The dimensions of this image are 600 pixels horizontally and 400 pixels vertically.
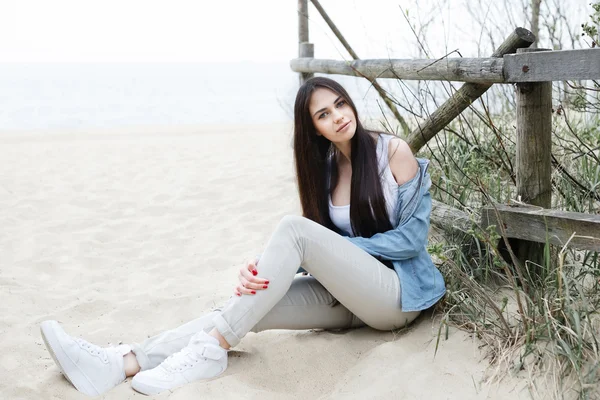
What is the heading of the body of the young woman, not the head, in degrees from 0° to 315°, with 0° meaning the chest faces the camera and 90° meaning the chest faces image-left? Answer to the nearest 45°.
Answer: approximately 45°

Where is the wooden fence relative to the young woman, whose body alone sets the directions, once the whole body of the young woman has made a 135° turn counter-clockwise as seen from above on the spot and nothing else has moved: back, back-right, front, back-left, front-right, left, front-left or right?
front
